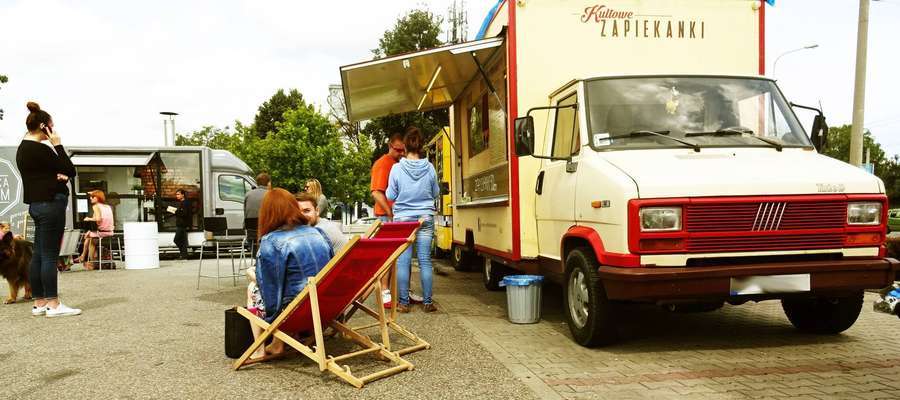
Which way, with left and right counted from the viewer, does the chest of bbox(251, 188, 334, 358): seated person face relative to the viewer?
facing away from the viewer and to the left of the viewer

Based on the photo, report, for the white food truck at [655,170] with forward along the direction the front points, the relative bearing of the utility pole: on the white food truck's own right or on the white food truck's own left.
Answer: on the white food truck's own left

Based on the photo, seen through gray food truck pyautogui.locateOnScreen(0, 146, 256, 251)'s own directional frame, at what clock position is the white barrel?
The white barrel is roughly at 3 o'clock from the gray food truck.

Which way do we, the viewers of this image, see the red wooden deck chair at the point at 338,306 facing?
facing away from the viewer and to the left of the viewer

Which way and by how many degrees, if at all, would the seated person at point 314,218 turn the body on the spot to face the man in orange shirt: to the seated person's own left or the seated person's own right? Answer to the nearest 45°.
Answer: approximately 180°

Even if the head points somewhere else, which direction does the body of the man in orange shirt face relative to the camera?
to the viewer's right

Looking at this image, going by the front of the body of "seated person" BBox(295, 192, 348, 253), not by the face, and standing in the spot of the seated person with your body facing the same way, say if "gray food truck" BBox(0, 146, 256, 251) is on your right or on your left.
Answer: on your right
